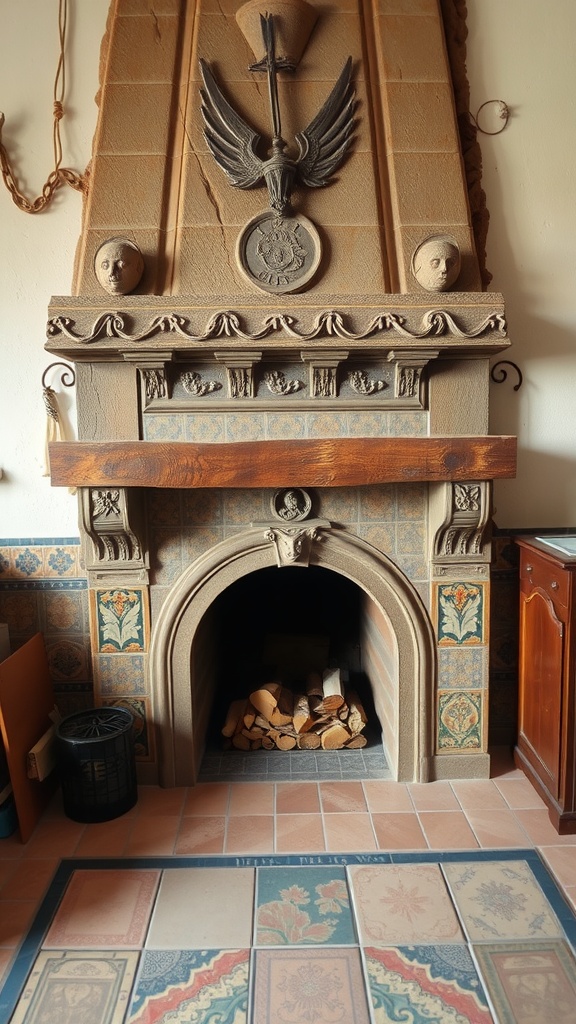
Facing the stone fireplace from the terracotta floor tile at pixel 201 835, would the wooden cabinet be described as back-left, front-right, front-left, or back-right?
front-right

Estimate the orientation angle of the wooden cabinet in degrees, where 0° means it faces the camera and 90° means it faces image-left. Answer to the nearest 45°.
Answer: approximately 45°

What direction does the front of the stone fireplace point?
toward the camera

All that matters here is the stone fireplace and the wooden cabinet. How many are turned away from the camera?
0

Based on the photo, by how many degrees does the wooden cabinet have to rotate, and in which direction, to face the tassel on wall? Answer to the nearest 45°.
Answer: approximately 45° to its right

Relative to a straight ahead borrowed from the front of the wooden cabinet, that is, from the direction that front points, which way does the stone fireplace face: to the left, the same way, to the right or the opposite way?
to the left

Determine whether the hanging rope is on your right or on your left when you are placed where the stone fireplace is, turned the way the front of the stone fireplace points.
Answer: on your right

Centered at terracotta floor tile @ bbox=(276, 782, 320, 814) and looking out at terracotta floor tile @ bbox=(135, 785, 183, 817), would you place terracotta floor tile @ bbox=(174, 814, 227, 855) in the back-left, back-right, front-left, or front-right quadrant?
front-left
